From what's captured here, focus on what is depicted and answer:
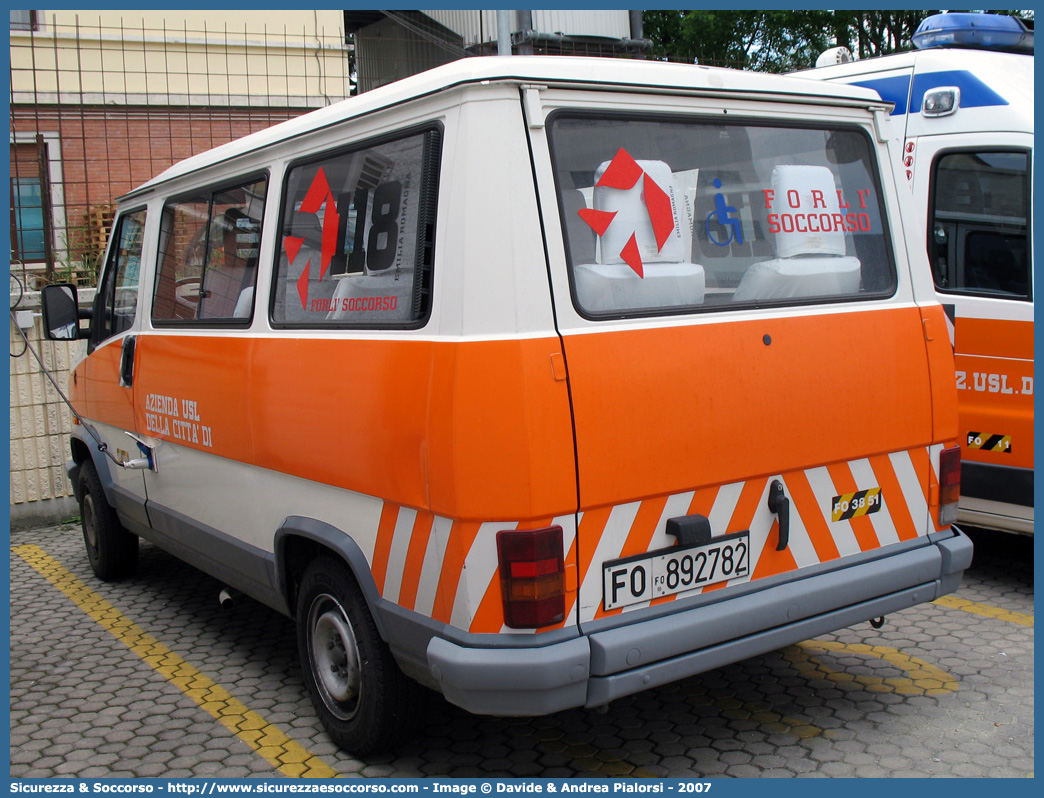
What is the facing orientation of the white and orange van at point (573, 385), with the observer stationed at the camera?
facing away from the viewer and to the left of the viewer
